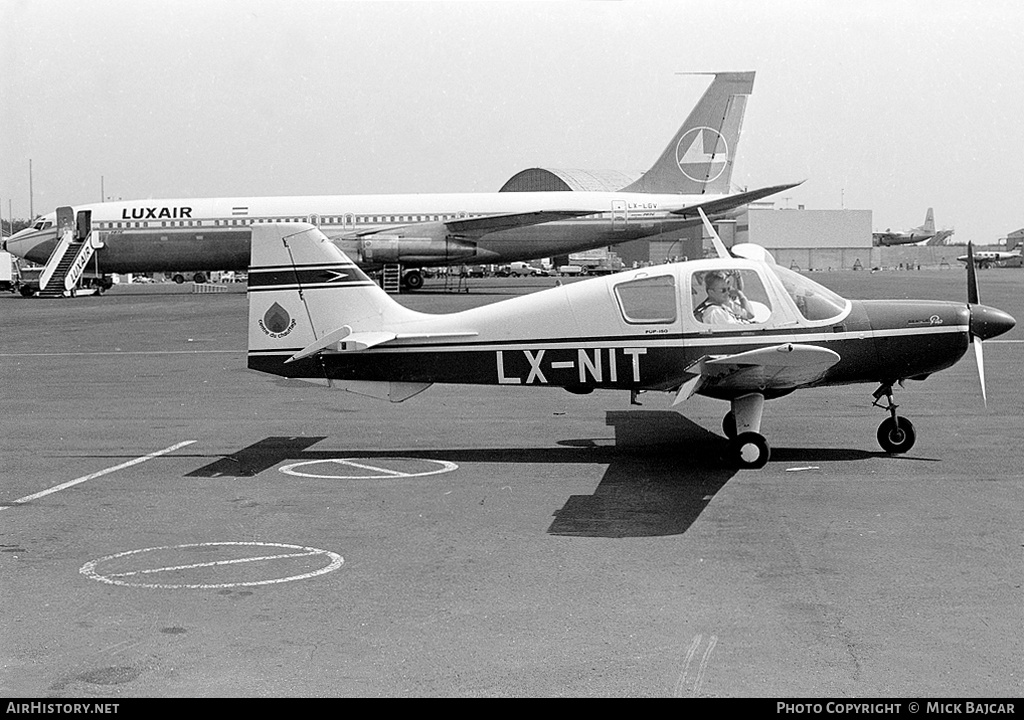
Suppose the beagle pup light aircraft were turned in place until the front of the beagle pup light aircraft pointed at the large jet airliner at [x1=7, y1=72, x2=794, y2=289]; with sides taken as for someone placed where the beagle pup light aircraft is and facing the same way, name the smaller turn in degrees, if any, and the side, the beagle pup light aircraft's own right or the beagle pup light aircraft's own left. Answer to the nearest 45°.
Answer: approximately 90° to the beagle pup light aircraft's own left

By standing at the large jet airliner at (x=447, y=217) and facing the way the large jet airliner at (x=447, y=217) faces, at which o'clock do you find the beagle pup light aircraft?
The beagle pup light aircraft is roughly at 9 o'clock from the large jet airliner.

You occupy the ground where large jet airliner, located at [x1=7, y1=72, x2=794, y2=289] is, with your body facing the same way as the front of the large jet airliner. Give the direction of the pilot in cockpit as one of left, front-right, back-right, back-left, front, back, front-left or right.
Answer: left

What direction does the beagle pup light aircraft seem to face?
to the viewer's right

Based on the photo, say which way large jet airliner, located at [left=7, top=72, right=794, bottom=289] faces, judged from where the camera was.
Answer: facing to the left of the viewer

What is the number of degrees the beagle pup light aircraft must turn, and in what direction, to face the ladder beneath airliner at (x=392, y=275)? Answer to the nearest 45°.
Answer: approximately 90° to its left

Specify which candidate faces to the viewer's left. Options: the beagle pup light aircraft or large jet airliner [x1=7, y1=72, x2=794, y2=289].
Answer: the large jet airliner

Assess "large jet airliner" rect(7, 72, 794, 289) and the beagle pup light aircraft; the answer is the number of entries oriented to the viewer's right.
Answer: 1

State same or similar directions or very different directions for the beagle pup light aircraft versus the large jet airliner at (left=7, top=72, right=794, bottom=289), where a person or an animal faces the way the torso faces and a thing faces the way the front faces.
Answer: very different directions

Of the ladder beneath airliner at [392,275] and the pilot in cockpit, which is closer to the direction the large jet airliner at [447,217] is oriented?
the ladder beneath airliner

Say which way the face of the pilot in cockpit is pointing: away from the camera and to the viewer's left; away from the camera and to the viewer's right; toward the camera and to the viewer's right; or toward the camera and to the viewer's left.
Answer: toward the camera and to the viewer's right
